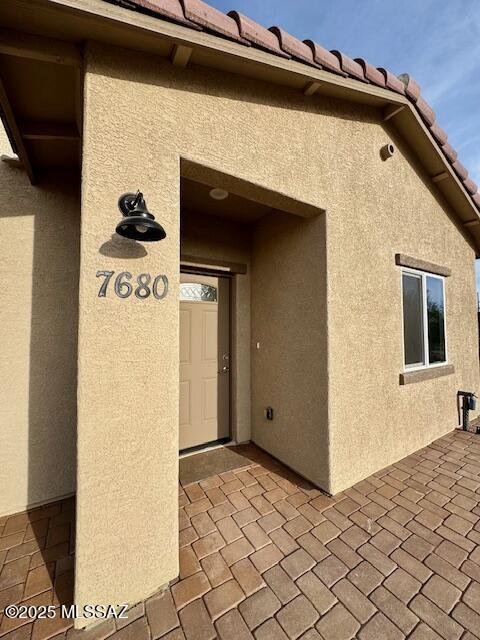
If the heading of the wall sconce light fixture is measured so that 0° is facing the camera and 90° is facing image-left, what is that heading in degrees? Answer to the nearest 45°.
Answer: approximately 315°

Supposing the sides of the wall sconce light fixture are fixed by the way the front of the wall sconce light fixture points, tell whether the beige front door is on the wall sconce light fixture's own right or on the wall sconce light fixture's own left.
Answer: on the wall sconce light fixture's own left

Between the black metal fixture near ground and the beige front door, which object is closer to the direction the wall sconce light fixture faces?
the black metal fixture near ground

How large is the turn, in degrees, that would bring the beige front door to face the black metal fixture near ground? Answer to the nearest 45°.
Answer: approximately 45° to its left

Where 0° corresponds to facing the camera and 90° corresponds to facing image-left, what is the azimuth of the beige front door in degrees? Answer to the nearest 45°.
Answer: approximately 315°

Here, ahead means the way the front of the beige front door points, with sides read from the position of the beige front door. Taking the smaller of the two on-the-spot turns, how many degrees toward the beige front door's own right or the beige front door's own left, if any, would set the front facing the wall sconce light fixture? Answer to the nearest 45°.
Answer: approximately 45° to the beige front door's own right
